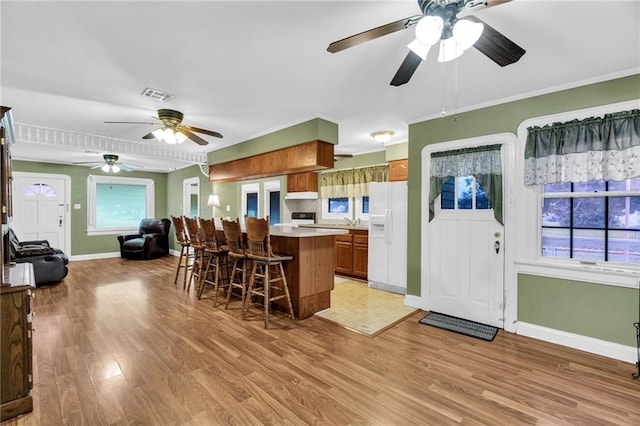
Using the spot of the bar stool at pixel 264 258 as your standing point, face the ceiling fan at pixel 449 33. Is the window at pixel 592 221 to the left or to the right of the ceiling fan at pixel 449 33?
left

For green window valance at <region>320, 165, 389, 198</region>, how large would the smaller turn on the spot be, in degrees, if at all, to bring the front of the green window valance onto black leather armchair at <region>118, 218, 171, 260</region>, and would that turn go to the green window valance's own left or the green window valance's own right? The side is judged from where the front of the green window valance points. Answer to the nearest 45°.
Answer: approximately 45° to the green window valance's own right

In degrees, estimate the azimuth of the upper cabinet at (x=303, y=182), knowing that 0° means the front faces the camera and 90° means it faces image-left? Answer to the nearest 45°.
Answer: approximately 45°

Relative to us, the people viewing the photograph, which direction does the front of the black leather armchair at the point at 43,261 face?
facing to the right of the viewer

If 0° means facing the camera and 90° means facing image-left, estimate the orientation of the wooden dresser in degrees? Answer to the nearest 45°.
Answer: approximately 270°

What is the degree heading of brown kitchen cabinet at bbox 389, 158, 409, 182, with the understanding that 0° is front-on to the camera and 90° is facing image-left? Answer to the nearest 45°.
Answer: approximately 45°

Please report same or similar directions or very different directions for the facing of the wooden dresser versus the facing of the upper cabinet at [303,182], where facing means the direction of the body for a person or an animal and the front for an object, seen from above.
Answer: very different directions
